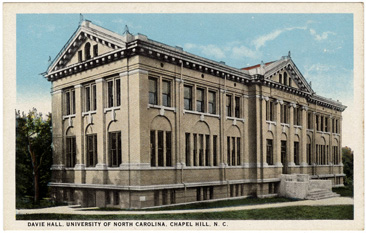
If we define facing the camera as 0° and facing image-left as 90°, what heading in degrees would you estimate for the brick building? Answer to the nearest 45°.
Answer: approximately 315°
